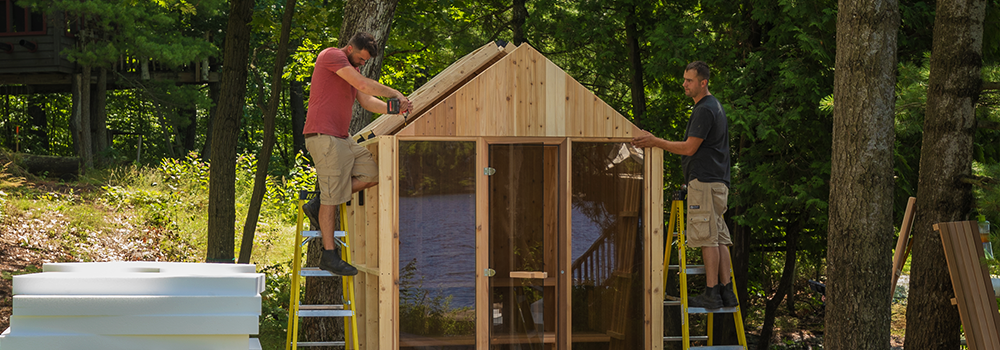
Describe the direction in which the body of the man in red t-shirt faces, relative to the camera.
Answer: to the viewer's right

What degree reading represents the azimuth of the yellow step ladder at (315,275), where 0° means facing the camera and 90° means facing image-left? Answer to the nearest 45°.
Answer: approximately 0°

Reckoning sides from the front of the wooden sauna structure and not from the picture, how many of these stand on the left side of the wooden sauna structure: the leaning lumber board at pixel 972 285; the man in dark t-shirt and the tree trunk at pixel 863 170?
3

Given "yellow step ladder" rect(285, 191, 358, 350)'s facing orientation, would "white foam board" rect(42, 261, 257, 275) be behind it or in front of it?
in front

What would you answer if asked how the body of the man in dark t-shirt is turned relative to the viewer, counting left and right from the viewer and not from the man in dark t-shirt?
facing to the left of the viewer

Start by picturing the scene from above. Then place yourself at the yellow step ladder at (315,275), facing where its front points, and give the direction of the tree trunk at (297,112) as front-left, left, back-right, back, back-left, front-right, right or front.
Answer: back

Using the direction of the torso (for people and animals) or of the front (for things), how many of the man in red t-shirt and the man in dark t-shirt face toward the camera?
0

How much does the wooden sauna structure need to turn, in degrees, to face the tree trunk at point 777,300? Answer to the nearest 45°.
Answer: approximately 135° to its left

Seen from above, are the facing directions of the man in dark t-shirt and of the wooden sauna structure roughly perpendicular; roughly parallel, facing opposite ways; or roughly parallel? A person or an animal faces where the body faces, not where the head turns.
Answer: roughly perpendicular

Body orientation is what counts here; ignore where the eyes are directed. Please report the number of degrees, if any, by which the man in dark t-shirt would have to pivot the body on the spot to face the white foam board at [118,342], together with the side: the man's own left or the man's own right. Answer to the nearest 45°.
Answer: approximately 45° to the man's own left

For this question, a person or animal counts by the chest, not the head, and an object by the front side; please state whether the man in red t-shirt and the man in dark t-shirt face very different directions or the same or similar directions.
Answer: very different directions

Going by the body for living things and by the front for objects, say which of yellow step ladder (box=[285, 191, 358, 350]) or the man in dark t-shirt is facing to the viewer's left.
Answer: the man in dark t-shirt

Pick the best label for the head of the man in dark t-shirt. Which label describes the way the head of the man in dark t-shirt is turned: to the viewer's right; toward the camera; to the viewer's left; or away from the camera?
to the viewer's left

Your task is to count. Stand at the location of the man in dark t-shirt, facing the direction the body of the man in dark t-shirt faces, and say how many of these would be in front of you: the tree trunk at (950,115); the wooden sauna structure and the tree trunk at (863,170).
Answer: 1

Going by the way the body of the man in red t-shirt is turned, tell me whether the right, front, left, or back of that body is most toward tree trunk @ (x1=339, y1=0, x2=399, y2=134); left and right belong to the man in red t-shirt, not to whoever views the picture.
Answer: left

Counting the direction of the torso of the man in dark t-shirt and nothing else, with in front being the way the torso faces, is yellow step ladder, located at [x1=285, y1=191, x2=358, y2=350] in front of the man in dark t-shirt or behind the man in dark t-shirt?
in front

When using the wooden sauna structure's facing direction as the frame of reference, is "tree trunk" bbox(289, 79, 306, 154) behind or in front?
behind

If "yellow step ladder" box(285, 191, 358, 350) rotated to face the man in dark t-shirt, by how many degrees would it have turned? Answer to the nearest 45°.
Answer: approximately 90° to its left
